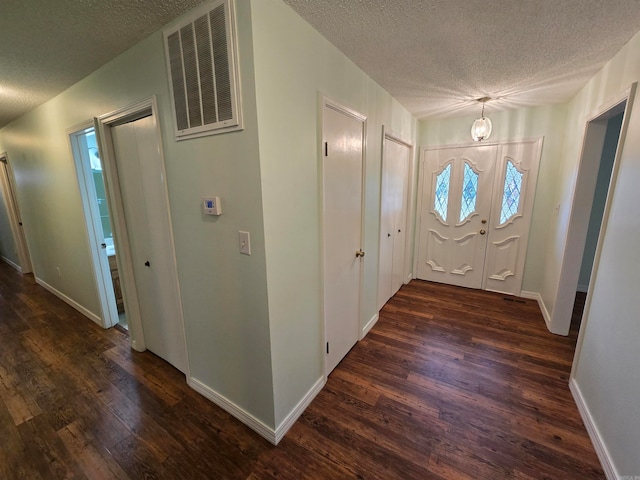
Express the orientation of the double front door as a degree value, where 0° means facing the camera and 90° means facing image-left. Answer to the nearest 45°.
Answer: approximately 0°

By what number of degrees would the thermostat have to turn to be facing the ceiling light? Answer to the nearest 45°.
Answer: approximately 135° to its left
